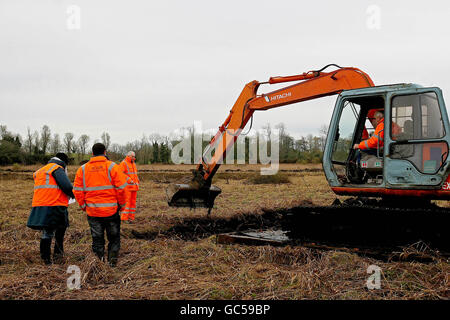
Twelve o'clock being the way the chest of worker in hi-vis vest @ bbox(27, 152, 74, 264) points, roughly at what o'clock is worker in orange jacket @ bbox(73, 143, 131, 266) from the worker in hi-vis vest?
The worker in orange jacket is roughly at 3 o'clock from the worker in hi-vis vest.

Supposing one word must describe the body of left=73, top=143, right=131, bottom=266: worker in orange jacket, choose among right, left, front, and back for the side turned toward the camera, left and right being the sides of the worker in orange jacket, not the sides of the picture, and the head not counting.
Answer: back

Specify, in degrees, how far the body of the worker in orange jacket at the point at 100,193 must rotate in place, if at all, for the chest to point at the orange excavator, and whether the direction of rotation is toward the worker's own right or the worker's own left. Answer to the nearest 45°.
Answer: approximately 90° to the worker's own right

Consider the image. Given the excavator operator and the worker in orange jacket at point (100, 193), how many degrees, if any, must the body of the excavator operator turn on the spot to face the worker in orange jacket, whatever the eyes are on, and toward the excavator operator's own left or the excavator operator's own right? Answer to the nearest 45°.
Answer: approximately 45° to the excavator operator's own left

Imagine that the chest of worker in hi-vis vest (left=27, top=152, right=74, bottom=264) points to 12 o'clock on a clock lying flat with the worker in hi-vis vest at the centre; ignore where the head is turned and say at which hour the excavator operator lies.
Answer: The excavator operator is roughly at 2 o'clock from the worker in hi-vis vest.

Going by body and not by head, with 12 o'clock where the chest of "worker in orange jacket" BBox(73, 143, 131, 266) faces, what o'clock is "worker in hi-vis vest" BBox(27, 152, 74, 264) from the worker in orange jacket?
The worker in hi-vis vest is roughly at 10 o'clock from the worker in orange jacket.

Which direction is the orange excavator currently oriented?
to the viewer's left

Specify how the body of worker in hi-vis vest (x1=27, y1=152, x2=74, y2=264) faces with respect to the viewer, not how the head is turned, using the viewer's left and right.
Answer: facing away from the viewer and to the right of the viewer

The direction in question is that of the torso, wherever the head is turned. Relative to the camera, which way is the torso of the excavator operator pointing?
to the viewer's left

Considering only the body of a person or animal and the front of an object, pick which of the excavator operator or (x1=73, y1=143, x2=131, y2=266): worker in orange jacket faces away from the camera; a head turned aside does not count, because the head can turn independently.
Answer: the worker in orange jacket

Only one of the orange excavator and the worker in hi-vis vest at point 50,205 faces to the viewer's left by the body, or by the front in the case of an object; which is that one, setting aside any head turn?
the orange excavator
